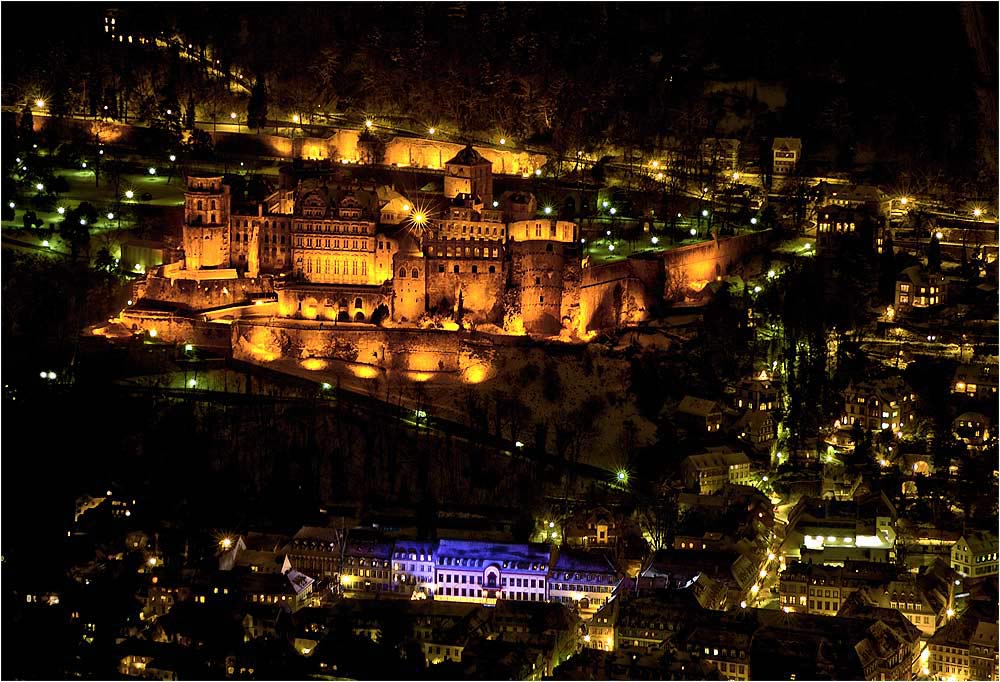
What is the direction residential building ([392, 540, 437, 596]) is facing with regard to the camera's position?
facing the viewer

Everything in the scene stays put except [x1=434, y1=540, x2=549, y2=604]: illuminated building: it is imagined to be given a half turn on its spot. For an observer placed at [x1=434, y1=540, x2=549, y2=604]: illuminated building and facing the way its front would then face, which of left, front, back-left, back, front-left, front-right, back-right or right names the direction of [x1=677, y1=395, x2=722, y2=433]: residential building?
front-right

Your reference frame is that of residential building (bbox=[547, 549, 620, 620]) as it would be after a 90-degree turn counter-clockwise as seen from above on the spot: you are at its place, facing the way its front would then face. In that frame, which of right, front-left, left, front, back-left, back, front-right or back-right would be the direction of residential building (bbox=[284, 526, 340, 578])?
back

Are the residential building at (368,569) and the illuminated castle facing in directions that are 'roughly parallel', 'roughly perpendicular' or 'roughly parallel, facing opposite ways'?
roughly parallel

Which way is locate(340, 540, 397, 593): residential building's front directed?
toward the camera

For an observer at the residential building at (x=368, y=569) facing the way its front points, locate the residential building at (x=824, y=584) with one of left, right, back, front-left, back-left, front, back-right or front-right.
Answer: left

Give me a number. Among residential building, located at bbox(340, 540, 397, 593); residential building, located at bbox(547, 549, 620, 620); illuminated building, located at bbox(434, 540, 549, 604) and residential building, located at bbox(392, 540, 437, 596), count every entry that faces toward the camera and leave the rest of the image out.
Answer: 4

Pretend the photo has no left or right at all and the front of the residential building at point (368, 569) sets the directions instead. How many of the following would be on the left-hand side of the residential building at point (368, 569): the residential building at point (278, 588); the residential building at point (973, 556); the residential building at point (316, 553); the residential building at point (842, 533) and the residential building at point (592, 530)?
3

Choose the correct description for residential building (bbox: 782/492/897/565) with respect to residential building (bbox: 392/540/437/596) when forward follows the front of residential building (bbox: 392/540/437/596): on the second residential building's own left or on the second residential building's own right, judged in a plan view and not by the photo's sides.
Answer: on the second residential building's own left

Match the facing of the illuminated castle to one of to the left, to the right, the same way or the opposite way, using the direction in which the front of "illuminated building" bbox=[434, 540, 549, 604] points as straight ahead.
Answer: the same way

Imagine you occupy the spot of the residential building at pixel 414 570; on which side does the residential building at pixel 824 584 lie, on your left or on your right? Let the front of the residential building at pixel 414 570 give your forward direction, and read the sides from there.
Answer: on your left

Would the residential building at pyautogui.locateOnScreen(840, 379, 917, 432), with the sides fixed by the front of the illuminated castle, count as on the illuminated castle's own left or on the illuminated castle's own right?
on the illuminated castle's own left

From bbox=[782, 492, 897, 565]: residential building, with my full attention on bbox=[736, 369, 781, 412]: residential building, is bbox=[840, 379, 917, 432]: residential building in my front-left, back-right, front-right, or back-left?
front-right

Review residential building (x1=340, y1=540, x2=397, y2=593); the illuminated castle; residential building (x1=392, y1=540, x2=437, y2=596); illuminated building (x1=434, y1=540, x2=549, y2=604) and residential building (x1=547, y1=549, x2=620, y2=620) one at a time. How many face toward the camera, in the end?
5
